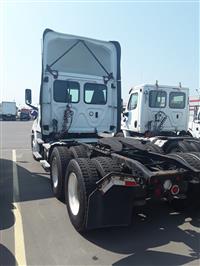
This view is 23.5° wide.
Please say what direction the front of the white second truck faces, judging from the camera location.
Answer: facing away from the viewer and to the left of the viewer

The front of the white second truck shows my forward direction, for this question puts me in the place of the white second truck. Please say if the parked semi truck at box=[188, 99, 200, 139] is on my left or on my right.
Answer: on my right

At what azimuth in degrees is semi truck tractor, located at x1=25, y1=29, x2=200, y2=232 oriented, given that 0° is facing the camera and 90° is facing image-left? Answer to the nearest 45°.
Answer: approximately 135°

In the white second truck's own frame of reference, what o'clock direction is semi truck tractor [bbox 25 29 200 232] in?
The semi truck tractor is roughly at 8 o'clock from the white second truck.

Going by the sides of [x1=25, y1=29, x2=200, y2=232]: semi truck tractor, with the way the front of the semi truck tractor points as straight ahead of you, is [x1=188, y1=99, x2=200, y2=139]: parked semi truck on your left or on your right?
on your right

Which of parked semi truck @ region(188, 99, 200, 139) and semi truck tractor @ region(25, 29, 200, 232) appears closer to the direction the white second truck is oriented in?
the parked semi truck
